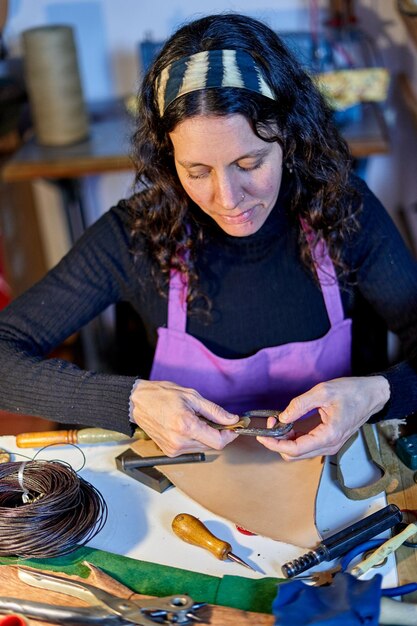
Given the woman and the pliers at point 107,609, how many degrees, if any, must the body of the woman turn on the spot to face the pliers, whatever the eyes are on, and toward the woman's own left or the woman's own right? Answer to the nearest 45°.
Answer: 0° — they already face it

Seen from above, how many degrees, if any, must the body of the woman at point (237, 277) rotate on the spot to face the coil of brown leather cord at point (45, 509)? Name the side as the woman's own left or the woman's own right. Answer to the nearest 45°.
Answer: approximately 45° to the woman's own right

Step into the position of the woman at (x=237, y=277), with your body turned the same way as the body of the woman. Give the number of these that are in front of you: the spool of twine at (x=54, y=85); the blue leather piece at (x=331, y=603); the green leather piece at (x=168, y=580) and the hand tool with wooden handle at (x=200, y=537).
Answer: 3

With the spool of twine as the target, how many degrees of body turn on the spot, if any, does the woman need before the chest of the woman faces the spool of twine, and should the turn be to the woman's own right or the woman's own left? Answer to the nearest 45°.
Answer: approximately 180°

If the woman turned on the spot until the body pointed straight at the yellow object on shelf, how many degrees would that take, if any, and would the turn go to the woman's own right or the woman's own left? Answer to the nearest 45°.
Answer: approximately 180°

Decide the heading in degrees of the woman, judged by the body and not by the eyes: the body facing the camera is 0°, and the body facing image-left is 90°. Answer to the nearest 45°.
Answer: approximately 0°

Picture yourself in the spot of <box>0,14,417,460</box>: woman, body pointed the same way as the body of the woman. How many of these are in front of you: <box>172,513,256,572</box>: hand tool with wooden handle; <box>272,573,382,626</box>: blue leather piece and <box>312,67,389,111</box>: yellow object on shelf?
2

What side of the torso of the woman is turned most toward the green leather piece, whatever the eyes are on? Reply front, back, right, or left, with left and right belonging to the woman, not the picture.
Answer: front
